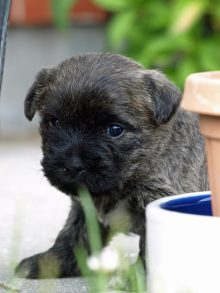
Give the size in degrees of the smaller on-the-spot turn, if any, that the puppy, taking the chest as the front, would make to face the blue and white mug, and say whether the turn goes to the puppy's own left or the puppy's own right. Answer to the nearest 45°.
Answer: approximately 45° to the puppy's own left

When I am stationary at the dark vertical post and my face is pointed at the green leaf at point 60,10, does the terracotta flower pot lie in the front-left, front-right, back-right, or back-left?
back-right

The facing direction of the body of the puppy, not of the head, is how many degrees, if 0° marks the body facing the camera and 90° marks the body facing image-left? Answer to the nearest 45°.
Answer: approximately 45°

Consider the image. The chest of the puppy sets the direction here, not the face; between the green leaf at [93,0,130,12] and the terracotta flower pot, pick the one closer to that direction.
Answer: the terracotta flower pot

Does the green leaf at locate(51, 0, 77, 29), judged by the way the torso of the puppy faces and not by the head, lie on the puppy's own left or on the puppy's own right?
on the puppy's own right

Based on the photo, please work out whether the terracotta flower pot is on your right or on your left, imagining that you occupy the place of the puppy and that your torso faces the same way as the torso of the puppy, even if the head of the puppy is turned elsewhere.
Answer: on your left

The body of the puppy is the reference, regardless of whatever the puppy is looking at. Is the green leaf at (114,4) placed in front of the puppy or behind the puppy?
behind

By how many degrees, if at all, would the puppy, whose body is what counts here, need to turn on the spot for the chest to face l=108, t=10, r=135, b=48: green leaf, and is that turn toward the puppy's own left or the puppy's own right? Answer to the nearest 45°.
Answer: approximately 135° to the puppy's own right

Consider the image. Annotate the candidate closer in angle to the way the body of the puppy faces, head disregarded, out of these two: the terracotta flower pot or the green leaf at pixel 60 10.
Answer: the terracotta flower pot
